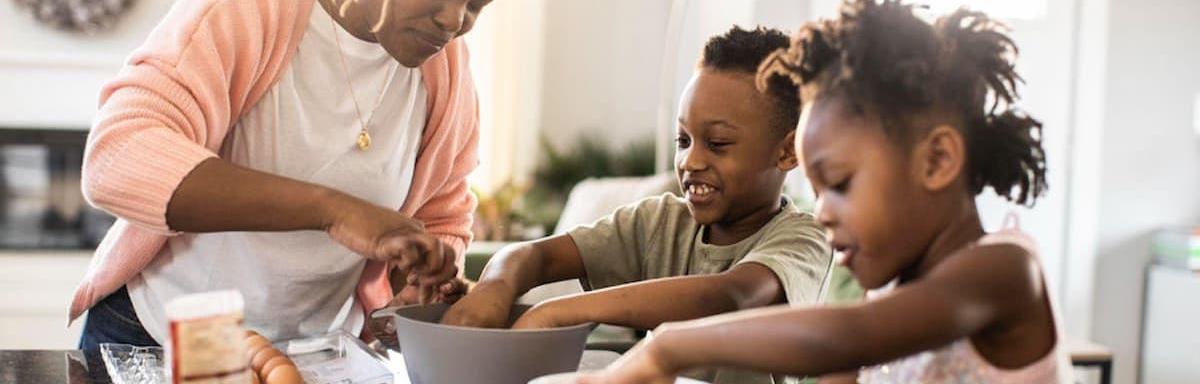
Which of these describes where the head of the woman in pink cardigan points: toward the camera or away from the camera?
toward the camera

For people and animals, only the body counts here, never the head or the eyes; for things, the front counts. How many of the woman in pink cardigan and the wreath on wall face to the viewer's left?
0

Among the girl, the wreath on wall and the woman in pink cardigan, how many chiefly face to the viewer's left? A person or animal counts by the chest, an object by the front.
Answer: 1

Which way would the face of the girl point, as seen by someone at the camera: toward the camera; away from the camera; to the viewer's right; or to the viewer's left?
to the viewer's left

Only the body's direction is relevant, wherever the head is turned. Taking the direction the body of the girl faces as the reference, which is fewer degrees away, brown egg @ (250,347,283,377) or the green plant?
the brown egg

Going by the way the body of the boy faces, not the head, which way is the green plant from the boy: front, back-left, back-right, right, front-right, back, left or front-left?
back-right

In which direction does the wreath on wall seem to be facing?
toward the camera

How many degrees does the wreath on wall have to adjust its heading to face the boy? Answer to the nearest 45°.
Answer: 0° — it already faces them

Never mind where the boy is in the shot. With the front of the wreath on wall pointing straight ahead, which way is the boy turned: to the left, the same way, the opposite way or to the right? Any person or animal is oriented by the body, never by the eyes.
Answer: to the right

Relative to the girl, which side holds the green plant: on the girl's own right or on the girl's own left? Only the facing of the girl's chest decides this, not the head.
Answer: on the girl's own right

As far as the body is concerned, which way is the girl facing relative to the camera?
to the viewer's left

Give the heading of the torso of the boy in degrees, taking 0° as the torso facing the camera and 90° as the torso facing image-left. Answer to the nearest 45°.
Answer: approximately 45°

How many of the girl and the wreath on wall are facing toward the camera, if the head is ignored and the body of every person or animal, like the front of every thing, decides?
1

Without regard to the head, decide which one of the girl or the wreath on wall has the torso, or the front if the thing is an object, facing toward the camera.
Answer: the wreath on wall

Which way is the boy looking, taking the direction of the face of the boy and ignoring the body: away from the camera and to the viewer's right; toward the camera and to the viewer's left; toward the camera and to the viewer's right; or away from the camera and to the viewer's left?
toward the camera and to the viewer's left

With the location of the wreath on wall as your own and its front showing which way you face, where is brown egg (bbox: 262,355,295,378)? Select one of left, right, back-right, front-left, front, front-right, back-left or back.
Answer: front

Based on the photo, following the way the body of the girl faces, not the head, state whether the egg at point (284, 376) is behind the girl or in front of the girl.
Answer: in front

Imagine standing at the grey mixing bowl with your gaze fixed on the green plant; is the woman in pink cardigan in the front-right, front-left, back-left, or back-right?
front-left
